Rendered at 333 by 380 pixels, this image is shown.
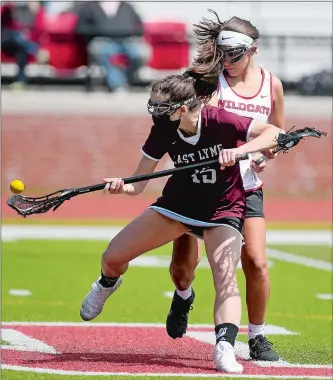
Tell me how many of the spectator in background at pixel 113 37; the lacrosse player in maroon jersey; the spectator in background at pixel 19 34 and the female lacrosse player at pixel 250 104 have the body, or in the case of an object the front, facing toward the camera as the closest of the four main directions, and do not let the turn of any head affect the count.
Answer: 4

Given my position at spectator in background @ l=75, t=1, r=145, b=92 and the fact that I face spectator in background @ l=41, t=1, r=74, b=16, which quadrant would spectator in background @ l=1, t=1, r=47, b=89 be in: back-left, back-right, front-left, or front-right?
front-left

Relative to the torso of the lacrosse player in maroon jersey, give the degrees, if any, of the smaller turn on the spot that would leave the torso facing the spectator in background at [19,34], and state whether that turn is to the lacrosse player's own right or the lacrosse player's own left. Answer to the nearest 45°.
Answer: approximately 180°

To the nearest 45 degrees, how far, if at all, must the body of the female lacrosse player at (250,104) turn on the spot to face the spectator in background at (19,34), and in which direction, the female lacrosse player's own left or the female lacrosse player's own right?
approximately 180°

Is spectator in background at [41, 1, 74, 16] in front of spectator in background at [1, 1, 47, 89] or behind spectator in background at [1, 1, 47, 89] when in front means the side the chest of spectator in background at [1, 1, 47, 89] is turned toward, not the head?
behind

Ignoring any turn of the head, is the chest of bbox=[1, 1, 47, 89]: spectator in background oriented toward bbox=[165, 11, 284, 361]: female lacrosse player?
yes

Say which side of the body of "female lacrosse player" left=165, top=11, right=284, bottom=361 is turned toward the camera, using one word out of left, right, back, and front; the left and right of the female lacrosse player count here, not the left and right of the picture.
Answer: front

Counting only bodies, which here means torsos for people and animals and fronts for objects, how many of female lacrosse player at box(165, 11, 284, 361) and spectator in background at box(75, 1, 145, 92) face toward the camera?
2

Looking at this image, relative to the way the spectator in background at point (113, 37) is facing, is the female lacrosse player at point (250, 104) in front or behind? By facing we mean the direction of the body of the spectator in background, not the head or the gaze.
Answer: in front

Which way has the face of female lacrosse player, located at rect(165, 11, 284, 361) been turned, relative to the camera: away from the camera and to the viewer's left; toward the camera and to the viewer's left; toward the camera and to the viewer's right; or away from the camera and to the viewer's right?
toward the camera and to the viewer's left

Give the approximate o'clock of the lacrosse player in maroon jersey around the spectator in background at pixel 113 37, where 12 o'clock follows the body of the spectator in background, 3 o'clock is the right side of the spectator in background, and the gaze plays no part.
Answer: The lacrosse player in maroon jersey is roughly at 12 o'clock from the spectator in background.

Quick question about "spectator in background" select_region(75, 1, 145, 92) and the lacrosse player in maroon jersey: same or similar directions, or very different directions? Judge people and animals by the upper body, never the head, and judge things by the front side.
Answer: same or similar directions

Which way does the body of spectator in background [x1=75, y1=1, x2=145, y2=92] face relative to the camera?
toward the camera

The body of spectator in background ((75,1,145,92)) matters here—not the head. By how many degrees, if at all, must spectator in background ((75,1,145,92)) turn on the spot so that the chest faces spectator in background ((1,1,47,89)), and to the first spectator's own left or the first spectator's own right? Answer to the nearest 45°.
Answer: approximately 90° to the first spectator's own right

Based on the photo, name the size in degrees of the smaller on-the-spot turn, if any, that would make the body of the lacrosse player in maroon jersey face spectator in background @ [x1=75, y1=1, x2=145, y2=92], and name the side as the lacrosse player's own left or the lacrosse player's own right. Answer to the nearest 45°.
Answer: approximately 180°

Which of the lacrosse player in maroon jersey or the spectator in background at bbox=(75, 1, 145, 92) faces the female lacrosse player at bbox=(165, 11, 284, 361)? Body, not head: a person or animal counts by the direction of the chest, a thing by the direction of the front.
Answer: the spectator in background

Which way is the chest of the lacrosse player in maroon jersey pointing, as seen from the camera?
toward the camera
